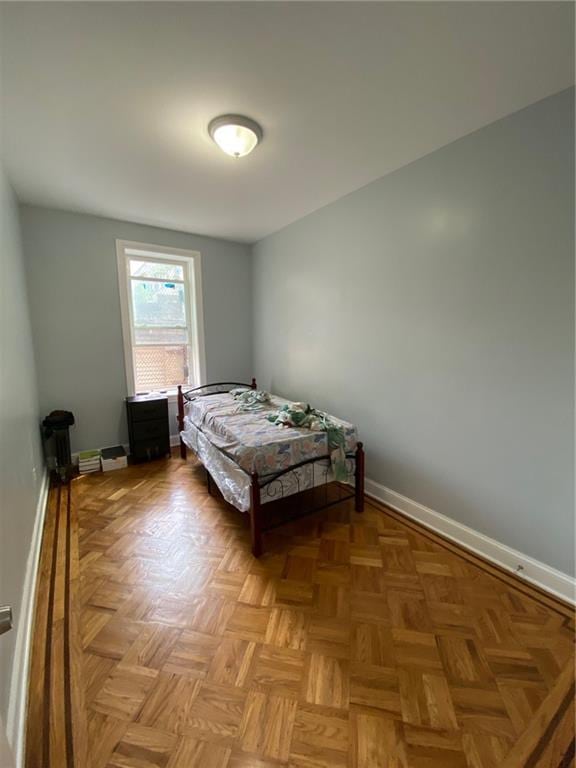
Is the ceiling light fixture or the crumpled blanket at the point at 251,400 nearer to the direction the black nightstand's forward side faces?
the ceiling light fixture

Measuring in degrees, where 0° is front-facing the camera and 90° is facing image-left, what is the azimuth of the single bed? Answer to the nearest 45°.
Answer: approximately 315°

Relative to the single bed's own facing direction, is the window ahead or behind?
behind

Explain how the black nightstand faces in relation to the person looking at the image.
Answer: facing the viewer

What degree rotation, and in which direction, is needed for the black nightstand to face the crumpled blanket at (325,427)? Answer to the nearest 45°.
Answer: approximately 45° to its left

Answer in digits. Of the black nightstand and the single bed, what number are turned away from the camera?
0

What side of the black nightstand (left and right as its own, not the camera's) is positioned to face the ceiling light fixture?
front

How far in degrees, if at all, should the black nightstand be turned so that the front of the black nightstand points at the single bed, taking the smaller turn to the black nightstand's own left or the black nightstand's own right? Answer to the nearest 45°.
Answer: approximately 45° to the black nightstand's own left

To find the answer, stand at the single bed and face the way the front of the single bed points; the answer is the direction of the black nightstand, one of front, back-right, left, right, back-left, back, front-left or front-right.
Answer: back

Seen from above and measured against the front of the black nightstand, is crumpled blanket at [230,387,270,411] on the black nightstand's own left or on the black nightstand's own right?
on the black nightstand's own left

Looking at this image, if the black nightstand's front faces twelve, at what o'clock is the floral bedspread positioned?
The floral bedspread is roughly at 11 o'clock from the black nightstand.
